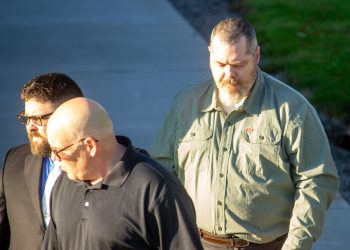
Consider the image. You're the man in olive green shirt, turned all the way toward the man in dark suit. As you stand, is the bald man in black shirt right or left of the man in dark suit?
left

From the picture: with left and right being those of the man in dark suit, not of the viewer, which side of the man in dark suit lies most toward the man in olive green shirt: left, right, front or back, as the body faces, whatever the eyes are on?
back

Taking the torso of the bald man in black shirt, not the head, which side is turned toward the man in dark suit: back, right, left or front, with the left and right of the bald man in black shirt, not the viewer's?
right

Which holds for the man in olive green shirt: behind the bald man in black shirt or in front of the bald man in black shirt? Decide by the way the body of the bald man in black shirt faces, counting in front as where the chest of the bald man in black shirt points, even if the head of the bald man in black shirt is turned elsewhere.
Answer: behind

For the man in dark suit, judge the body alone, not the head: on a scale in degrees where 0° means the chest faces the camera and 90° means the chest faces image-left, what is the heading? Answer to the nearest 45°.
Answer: approximately 0°
